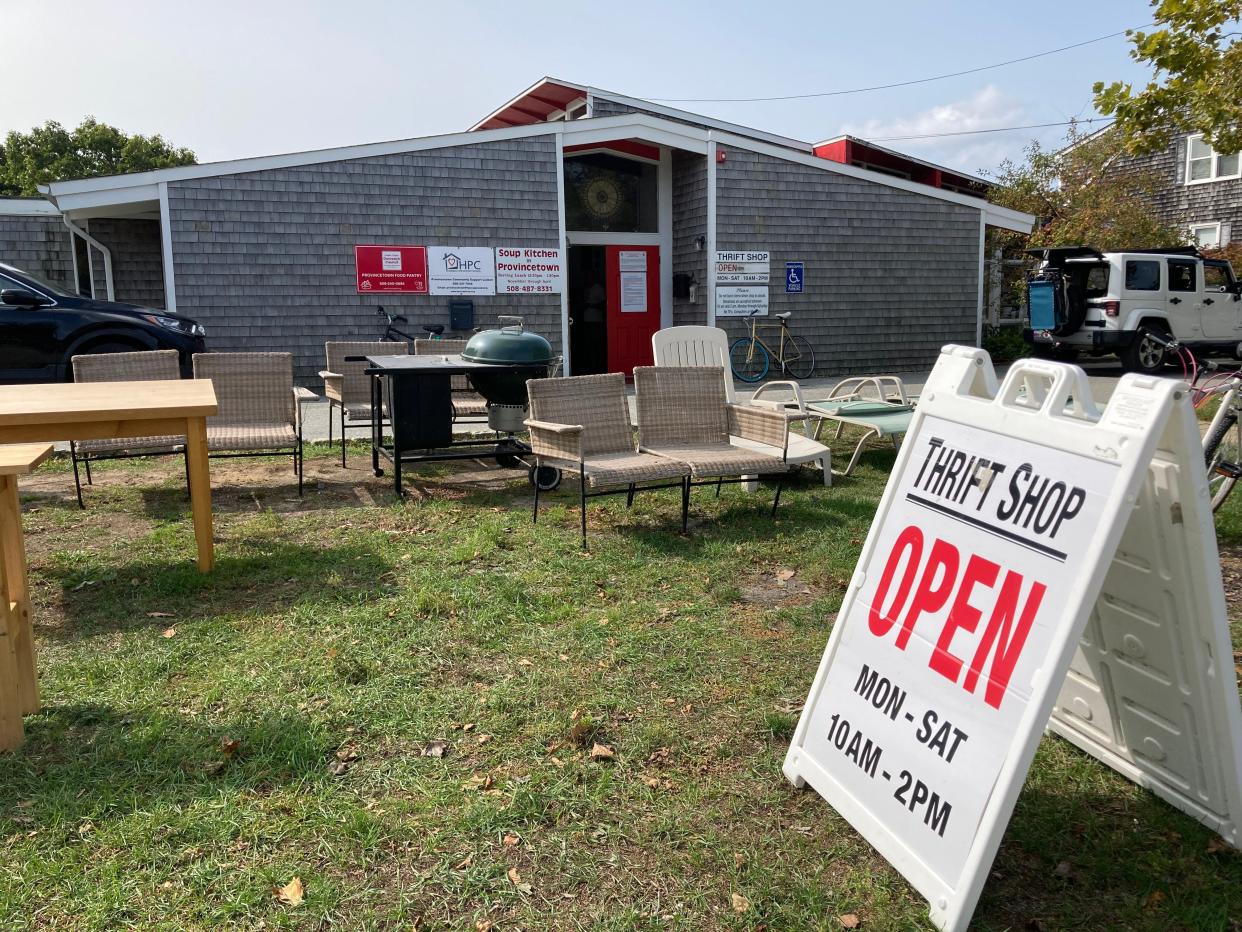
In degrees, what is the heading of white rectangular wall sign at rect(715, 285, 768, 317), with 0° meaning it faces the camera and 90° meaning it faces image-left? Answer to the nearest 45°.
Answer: approximately 0°

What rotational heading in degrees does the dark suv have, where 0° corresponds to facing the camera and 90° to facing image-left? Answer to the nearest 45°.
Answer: approximately 270°

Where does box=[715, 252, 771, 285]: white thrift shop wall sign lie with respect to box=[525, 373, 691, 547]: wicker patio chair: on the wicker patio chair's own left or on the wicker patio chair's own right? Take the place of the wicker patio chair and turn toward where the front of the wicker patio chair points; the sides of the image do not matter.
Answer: on the wicker patio chair's own left

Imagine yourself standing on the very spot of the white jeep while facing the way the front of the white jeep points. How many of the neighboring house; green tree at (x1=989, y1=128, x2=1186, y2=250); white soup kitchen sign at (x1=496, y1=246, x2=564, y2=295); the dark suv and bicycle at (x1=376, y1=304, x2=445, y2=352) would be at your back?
3

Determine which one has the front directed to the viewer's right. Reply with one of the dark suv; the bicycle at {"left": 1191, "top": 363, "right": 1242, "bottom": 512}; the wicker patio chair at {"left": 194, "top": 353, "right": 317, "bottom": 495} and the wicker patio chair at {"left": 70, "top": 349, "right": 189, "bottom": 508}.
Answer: the dark suv

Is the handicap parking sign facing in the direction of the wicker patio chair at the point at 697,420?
yes

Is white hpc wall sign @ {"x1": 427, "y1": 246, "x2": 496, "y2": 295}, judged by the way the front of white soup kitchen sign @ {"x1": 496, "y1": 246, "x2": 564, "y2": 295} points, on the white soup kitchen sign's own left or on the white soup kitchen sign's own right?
on the white soup kitchen sign's own right

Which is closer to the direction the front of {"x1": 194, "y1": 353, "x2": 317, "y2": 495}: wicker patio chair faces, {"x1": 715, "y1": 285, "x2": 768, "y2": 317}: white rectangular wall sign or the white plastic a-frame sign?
the white plastic a-frame sign
